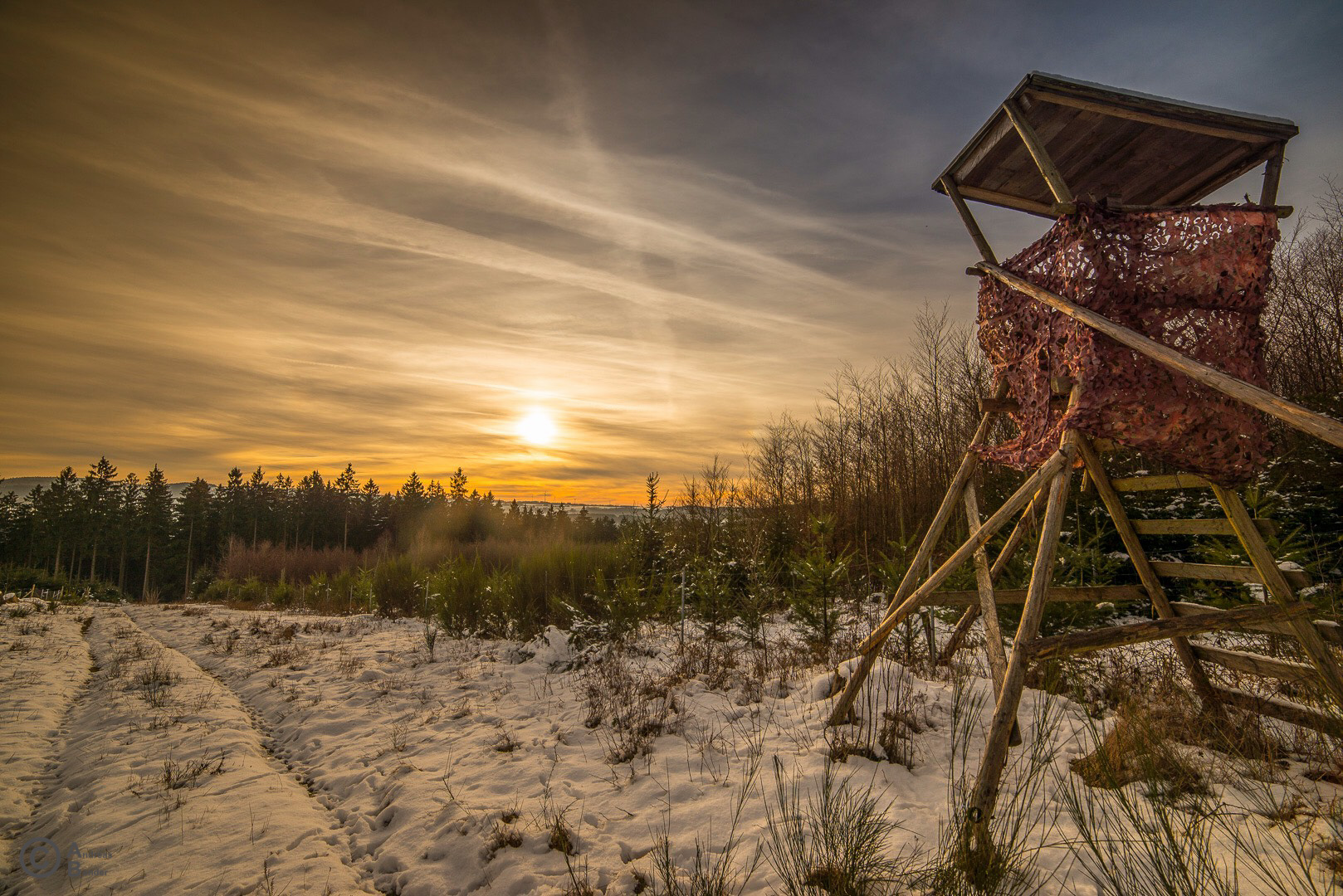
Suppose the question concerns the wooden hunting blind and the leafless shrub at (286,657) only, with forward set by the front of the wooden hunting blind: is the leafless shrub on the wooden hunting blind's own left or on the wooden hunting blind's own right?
on the wooden hunting blind's own right

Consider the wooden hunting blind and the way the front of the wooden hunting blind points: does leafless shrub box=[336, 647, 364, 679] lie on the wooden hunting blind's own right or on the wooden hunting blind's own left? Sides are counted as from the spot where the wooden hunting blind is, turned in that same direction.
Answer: on the wooden hunting blind's own right

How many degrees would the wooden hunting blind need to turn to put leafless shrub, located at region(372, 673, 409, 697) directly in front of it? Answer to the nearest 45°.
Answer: approximately 45° to its right

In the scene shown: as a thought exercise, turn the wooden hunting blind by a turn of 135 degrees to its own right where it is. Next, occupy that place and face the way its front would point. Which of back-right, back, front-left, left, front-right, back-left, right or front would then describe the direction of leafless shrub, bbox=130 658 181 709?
left

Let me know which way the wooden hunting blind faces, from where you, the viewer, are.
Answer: facing the viewer and to the left of the viewer
